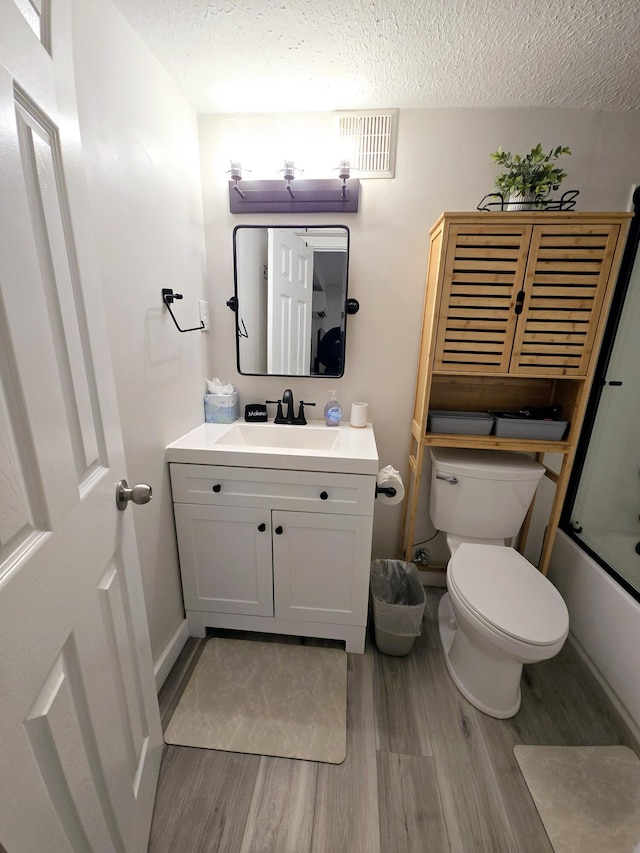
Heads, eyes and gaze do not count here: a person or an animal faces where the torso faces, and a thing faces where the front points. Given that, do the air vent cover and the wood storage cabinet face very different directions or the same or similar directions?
same or similar directions

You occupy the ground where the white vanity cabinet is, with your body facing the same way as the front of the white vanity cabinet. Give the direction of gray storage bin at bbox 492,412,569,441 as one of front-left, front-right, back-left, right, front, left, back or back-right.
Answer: left

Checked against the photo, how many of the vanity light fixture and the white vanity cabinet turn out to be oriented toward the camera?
2

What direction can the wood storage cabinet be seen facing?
toward the camera

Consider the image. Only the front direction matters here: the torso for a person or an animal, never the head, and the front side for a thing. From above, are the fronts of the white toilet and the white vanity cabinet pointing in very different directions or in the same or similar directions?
same or similar directions

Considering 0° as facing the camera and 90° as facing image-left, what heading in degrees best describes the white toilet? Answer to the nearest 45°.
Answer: approximately 315°

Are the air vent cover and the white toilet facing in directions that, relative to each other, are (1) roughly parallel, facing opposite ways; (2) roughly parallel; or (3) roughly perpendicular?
roughly parallel

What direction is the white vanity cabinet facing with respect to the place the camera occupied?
facing the viewer
